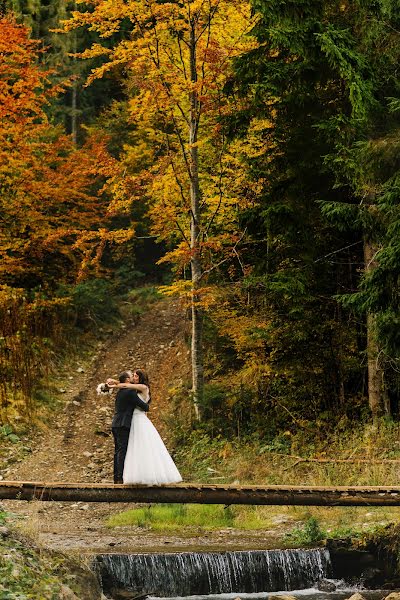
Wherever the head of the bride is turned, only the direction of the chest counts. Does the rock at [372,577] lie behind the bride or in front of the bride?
behind

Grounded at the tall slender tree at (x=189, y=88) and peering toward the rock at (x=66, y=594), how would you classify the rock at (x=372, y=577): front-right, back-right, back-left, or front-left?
front-left

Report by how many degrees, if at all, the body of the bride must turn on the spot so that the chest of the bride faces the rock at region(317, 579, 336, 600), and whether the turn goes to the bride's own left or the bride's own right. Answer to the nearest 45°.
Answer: approximately 180°

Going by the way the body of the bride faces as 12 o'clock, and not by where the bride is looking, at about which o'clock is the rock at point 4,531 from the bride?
The rock is roughly at 10 o'clock from the bride.

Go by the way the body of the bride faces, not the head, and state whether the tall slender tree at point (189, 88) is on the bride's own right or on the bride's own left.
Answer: on the bride's own right

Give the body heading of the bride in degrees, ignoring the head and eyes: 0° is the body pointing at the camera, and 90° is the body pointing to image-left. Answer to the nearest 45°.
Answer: approximately 90°
